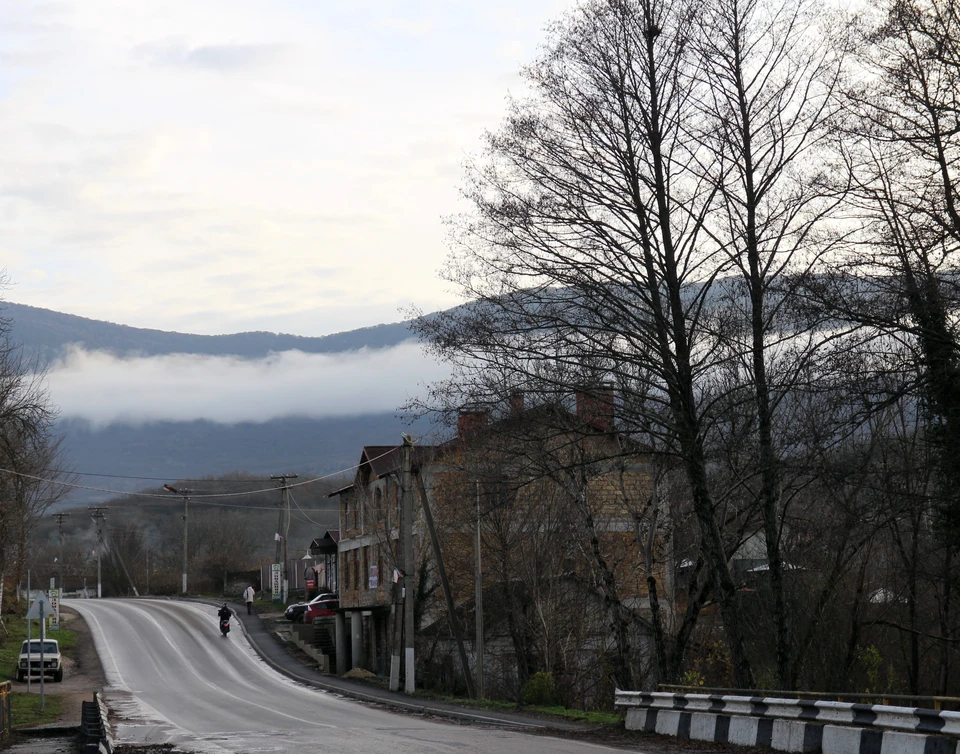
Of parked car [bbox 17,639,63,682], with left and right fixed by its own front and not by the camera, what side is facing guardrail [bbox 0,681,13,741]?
front

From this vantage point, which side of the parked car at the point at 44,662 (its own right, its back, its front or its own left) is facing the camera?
front

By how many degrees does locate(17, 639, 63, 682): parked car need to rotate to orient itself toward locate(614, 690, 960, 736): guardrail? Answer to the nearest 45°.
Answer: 0° — it already faces it

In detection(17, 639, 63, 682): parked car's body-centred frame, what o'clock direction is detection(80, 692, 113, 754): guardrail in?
The guardrail is roughly at 12 o'clock from the parked car.

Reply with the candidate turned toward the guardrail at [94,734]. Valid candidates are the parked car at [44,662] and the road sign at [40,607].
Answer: the parked car

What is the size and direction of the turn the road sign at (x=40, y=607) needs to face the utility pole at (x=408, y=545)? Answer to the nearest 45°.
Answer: approximately 45° to its right

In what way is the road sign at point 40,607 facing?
away from the camera

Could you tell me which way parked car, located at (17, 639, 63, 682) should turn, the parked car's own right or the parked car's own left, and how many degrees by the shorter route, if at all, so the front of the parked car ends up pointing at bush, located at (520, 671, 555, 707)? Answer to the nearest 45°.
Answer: approximately 45° to the parked car's own left

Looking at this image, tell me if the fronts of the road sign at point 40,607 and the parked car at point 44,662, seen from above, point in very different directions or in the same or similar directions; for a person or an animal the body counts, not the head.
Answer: very different directions

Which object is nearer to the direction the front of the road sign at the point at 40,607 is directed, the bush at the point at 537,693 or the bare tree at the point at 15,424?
the bare tree

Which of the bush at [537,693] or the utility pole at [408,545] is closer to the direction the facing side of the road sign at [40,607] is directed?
the utility pole

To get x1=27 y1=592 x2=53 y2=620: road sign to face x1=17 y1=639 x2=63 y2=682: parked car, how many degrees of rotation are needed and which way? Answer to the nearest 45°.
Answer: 0° — it already faces it
